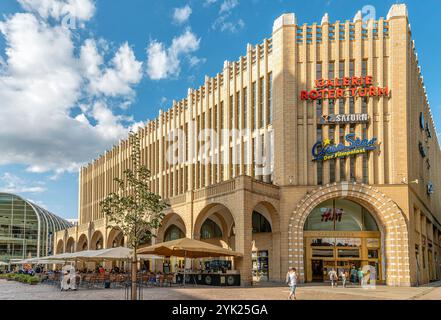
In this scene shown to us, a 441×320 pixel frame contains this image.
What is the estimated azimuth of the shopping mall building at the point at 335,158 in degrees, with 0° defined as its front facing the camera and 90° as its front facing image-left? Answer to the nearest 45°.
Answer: approximately 0°

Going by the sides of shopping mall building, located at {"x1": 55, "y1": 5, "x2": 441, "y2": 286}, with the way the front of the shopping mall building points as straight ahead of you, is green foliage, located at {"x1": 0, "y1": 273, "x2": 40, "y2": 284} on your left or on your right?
on your right
